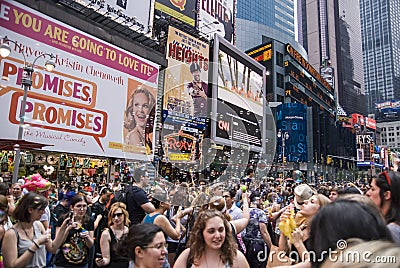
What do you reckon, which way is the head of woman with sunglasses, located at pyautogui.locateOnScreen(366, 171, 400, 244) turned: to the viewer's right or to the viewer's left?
to the viewer's left

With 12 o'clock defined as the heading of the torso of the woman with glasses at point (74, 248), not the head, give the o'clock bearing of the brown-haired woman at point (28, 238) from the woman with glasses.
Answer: The brown-haired woman is roughly at 2 o'clock from the woman with glasses.

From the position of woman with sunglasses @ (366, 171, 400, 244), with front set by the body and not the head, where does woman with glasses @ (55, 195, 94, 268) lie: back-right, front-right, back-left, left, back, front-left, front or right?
front

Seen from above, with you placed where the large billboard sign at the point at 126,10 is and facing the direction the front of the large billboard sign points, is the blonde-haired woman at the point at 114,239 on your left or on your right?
on your right

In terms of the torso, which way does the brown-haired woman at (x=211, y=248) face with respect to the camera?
toward the camera

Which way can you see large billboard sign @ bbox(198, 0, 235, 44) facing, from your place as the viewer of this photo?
facing the viewer and to the right of the viewer

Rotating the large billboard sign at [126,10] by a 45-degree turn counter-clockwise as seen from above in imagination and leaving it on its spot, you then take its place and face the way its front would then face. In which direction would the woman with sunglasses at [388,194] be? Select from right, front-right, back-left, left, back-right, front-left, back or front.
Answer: right

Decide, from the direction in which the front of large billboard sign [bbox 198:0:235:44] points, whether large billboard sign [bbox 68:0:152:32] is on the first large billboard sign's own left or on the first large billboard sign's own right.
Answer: on the first large billboard sign's own right

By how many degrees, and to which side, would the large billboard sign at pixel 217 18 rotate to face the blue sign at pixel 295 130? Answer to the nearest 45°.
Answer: approximately 90° to its left

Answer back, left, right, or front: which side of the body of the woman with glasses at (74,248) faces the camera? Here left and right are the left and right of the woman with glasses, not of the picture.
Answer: front

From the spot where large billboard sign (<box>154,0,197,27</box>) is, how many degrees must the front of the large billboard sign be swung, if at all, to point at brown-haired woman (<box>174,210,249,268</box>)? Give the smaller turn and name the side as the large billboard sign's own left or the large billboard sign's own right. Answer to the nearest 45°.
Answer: approximately 45° to the large billboard sign's own right

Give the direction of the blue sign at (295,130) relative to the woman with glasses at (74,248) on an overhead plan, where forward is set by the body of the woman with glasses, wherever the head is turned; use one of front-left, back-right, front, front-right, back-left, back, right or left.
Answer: back-left

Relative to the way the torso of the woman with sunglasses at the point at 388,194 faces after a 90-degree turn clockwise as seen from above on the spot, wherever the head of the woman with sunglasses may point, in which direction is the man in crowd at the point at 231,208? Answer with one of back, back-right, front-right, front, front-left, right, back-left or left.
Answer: front-left

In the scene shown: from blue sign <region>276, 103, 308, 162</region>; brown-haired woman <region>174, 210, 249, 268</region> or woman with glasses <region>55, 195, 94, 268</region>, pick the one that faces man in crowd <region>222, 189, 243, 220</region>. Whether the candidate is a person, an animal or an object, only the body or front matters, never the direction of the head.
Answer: the blue sign
